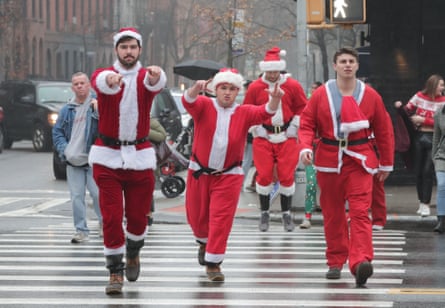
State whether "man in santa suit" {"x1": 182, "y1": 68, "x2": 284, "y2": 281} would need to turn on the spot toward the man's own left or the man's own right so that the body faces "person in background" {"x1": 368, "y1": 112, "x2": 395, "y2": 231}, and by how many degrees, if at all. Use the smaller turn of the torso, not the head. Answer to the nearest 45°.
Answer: approximately 135° to the man's own left

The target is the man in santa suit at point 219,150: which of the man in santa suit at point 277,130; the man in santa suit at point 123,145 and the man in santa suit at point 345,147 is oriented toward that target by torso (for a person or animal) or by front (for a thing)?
the man in santa suit at point 277,130

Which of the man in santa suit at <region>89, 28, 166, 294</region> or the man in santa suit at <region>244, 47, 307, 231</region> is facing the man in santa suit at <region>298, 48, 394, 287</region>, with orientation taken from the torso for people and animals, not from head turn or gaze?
the man in santa suit at <region>244, 47, 307, 231</region>

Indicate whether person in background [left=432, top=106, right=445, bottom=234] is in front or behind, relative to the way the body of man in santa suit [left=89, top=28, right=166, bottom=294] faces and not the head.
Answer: behind

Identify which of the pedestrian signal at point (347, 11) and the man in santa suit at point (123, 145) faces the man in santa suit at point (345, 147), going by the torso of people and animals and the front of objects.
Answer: the pedestrian signal

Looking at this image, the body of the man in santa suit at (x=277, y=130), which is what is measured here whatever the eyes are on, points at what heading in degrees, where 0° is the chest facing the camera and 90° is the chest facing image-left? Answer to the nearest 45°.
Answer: approximately 0°

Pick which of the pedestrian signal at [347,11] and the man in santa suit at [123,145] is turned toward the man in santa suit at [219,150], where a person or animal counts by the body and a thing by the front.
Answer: the pedestrian signal

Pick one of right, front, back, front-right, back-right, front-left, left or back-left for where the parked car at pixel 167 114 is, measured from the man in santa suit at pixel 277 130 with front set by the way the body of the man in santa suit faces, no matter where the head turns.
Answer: back

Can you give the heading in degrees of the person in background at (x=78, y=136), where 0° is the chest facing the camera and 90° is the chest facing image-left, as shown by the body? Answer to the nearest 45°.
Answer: approximately 0°
